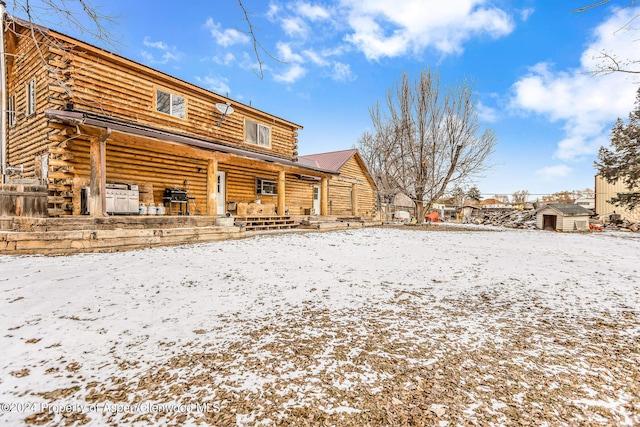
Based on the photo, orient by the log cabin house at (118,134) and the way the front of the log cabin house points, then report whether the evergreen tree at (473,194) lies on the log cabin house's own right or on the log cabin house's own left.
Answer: on the log cabin house's own left

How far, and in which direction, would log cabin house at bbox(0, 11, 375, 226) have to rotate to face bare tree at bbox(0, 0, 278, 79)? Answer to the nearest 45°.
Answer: approximately 45° to its right

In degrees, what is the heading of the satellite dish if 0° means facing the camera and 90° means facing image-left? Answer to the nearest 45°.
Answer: approximately 315°

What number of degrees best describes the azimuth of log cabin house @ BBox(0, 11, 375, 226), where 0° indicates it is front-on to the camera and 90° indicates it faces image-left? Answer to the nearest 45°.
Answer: approximately 315°

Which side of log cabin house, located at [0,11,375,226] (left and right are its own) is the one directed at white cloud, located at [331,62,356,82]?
left

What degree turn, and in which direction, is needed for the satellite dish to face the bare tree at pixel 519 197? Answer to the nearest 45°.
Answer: approximately 45° to its left
